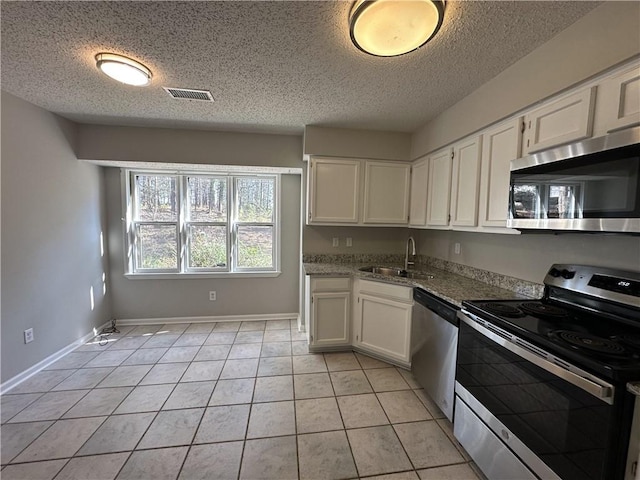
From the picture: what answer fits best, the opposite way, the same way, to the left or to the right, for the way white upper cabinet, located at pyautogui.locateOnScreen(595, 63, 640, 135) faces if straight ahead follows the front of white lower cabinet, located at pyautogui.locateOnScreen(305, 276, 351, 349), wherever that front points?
to the right

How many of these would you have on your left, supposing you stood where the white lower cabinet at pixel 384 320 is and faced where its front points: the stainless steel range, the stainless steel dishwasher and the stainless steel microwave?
3

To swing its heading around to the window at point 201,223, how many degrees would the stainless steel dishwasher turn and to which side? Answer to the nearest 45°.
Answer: approximately 45° to its right

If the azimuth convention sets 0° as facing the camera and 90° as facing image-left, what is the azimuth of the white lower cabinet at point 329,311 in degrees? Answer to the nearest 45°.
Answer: approximately 0°

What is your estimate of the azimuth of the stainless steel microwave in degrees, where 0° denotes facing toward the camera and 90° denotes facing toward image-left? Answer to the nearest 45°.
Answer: approximately 45°

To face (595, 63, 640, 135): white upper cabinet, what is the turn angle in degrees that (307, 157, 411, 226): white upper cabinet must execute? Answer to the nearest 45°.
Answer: approximately 45° to its left

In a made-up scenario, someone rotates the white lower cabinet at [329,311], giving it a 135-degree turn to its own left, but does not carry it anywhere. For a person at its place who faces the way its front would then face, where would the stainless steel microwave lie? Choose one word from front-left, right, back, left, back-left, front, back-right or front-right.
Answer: right

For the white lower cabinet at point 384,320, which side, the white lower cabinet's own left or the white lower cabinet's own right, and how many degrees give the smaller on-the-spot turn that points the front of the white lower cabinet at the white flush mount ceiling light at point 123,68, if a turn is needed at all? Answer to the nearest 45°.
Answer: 0° — it already faces it

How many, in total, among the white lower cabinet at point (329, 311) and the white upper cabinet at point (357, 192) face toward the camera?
2

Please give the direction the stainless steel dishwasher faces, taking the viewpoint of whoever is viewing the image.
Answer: facing the viewer and to the left of the viewer

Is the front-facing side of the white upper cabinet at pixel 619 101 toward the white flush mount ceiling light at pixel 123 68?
yes

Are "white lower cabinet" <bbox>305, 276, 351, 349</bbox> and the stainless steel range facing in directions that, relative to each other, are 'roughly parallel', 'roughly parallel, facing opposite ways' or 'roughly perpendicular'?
roughly perpendicular
